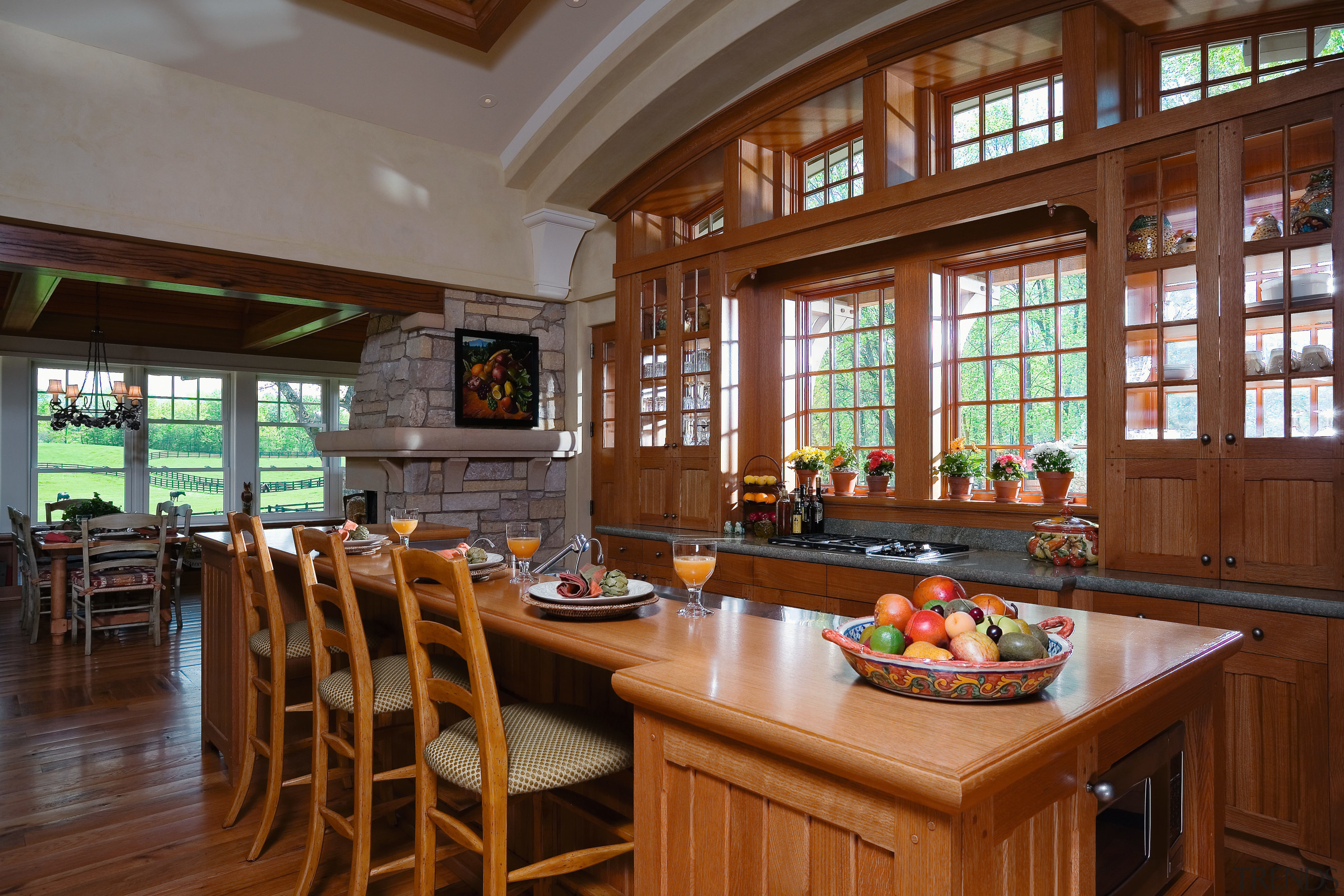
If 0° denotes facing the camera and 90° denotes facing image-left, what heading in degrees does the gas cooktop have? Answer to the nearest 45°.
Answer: approximately 45°

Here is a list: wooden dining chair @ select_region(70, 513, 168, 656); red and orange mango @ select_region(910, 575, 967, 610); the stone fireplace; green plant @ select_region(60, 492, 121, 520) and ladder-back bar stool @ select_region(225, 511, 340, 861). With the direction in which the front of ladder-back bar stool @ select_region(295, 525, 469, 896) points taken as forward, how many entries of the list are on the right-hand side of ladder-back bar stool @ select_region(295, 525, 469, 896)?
1

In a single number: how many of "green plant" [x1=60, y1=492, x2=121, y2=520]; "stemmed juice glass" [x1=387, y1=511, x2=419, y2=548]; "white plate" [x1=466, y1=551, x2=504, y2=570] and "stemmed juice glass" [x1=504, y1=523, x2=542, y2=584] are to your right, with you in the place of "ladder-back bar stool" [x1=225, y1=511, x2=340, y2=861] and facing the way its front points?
3

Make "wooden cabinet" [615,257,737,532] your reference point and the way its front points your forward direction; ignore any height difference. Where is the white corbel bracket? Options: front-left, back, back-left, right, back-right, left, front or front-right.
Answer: right

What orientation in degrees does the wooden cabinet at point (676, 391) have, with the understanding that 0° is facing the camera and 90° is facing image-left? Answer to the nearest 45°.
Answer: approximately 45°

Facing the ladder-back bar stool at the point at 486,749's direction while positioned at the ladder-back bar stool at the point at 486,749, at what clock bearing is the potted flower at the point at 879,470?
The potted flower is roughly at 12 o'clock from the ladder-back bar stool.

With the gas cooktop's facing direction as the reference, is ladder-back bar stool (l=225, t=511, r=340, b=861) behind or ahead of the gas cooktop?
ahead

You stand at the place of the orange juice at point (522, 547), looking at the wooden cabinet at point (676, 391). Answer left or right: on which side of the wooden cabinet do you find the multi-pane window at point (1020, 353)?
right

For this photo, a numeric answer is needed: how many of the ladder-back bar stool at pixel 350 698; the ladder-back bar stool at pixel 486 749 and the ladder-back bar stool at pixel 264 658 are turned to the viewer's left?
0

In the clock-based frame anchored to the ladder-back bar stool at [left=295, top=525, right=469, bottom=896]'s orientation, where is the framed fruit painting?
The framed fruit painting is roughly at 11 o'clock from the ladder-back bar stool.

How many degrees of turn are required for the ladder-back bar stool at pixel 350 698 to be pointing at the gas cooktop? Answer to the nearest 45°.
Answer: approximately 45° to its right

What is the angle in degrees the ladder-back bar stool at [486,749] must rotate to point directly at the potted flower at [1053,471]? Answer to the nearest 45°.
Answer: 0° — it already faces it

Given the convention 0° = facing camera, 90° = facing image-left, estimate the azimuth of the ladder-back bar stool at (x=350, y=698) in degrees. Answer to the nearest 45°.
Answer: approximately 225°
